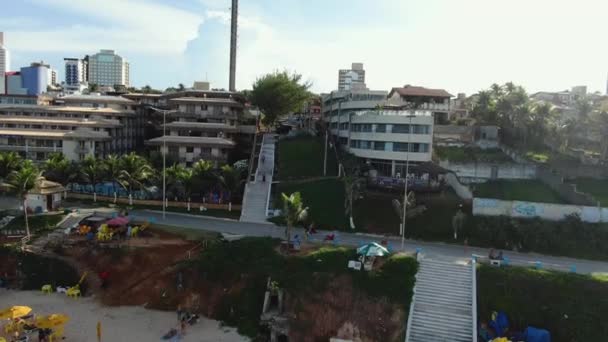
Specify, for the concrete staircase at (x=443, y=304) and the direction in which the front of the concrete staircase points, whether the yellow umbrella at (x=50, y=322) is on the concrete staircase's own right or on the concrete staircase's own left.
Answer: on the concrete staircase's own right

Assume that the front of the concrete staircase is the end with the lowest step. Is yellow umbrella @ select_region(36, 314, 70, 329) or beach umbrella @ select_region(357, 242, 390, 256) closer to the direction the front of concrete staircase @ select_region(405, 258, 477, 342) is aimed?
the yellow umbrella

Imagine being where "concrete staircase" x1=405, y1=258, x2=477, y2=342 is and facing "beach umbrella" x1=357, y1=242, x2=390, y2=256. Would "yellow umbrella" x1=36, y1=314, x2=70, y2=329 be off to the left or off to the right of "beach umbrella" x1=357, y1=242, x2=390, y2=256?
left

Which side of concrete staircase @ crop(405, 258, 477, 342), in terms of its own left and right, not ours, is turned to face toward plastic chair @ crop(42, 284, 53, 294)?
right

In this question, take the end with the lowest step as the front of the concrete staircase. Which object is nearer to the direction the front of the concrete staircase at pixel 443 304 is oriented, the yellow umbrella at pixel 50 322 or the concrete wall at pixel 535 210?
the yellow umbrella

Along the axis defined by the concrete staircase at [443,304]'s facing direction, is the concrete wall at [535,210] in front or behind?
behind

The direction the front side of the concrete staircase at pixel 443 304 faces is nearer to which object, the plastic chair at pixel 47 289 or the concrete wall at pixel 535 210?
the plastic chair

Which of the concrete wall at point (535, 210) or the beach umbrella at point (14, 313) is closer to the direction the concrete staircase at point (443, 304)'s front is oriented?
the beach umbrella

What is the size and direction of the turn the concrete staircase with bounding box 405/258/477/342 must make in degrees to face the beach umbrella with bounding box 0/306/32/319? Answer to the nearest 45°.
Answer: approximately 90° to its right

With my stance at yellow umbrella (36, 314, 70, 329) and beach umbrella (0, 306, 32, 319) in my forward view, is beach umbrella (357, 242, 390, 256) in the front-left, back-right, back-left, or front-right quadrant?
back-right

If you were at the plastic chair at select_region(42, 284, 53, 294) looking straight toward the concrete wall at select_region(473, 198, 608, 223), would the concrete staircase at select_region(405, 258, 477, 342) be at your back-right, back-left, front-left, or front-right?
front-right

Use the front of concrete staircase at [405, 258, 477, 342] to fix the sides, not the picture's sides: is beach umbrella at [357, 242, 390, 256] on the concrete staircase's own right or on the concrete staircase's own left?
on the concrete staircase's own right

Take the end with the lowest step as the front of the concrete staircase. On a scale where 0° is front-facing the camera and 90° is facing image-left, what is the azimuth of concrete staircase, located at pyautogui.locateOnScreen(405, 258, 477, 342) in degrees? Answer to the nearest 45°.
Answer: approximately 0°
